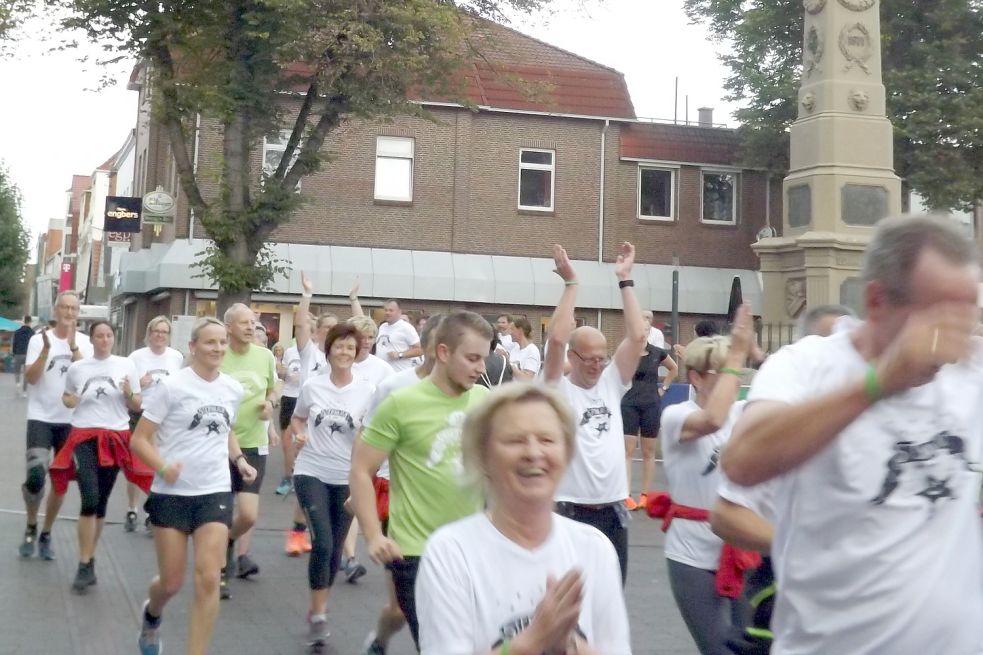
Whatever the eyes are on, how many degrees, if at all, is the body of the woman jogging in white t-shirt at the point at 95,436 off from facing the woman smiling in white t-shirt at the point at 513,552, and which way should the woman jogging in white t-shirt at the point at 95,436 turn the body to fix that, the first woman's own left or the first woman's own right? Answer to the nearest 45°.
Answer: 0° — they already face them

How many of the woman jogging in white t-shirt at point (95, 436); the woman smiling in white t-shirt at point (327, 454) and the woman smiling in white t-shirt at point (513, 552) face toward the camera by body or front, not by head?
3

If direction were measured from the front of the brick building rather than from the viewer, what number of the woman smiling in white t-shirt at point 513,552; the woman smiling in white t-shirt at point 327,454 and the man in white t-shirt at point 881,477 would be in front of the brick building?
3

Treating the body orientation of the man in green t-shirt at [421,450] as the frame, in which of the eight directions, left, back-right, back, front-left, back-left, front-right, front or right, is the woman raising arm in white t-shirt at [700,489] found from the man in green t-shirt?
front-left
